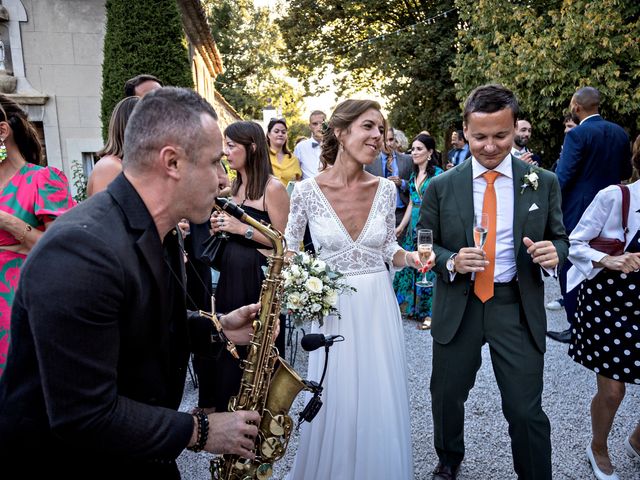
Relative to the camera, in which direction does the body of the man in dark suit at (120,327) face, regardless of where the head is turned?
to the viewer's right

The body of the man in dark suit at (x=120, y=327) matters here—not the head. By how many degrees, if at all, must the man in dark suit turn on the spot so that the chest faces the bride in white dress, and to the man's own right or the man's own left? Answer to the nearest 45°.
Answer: approximately 45° to the man's own left

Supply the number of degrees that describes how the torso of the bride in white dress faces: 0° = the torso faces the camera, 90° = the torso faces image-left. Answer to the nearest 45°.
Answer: approximately 0°

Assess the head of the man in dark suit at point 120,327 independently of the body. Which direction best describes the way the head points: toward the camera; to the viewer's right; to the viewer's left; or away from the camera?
to the viewer's right

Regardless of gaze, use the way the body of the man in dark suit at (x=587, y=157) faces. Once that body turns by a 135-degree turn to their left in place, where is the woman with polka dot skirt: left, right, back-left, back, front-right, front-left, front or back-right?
front

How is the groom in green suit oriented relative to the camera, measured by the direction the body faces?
toward the camera

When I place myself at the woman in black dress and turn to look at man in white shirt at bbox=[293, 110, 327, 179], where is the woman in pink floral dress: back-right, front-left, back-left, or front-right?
back-left

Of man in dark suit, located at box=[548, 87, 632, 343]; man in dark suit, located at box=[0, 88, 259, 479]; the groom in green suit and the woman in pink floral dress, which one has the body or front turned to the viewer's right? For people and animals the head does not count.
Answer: man in dark suit, located at box=[0, 88, 259, 479]

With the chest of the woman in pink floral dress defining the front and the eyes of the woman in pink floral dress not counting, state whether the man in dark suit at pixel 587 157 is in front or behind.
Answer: behind

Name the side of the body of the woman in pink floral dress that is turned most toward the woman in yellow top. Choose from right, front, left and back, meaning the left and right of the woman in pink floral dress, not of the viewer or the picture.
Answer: back

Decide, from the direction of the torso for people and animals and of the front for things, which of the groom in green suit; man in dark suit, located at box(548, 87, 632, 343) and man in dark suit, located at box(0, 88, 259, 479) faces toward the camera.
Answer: the groom in green suit
